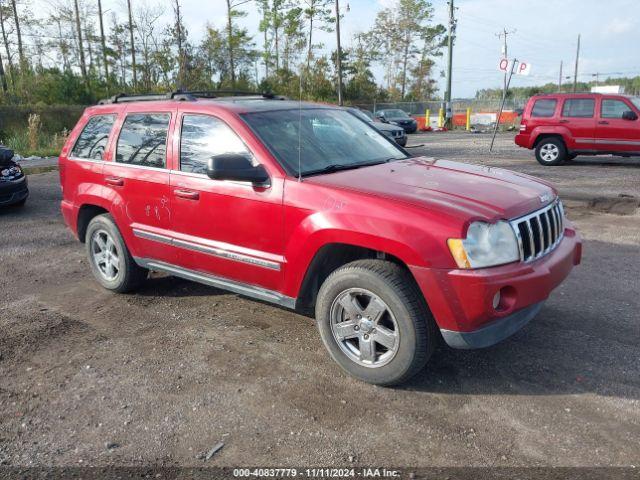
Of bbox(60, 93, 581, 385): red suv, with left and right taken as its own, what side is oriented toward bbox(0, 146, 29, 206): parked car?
back

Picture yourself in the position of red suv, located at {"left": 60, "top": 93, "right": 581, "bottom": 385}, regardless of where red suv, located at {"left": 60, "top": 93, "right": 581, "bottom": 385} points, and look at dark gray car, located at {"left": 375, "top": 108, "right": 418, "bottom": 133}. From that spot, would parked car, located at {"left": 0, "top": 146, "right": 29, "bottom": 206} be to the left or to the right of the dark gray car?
left

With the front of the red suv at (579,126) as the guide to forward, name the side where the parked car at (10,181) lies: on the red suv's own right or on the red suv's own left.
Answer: on the red suv's own right

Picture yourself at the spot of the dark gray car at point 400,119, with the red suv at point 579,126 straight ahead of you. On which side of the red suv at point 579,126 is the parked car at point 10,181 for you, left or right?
right

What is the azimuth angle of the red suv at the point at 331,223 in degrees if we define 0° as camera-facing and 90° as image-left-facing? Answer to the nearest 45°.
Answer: approximately 315°

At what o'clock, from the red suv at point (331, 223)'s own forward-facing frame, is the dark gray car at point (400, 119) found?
The dark gray car is roughly at 8 o'clock from the red suv.

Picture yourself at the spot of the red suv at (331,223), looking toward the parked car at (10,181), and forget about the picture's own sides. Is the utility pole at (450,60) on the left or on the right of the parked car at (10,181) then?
right

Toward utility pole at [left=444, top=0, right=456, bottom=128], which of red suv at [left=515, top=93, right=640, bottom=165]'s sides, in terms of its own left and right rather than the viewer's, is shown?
left

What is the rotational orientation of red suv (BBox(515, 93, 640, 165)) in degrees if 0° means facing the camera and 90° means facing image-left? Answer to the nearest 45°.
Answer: approximately 270°

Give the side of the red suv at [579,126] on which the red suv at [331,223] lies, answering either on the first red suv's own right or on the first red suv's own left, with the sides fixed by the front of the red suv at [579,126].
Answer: on the first red suv's own right

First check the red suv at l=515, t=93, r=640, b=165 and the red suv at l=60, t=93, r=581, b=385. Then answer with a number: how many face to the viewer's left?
0
